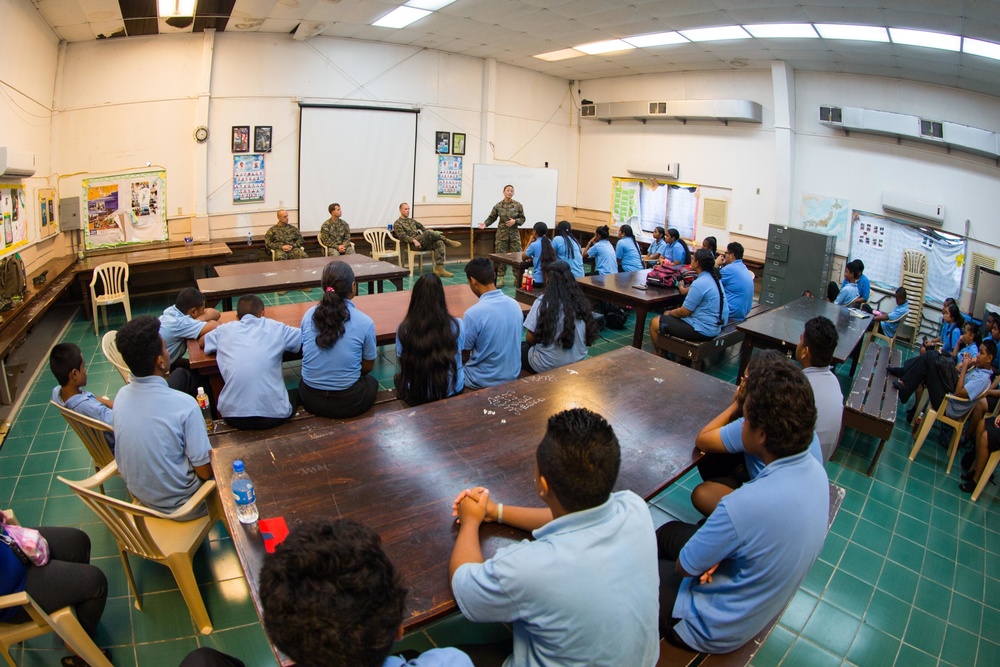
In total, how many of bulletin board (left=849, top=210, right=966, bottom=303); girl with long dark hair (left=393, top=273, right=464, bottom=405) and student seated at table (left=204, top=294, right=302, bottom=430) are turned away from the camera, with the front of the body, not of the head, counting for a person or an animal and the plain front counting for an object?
2

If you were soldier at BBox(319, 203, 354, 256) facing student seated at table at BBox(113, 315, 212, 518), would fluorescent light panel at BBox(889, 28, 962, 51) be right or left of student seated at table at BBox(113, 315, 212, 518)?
left

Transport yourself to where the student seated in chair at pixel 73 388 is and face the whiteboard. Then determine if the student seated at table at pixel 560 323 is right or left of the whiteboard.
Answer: right

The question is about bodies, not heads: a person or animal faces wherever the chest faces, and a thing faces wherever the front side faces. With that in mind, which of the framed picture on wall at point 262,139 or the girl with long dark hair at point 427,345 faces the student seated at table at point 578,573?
the framed picture on wall

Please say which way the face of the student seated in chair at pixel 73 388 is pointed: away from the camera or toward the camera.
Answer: away from the camera

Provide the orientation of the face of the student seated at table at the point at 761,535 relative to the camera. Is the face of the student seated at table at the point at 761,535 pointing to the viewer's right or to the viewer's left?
to the viewer's left

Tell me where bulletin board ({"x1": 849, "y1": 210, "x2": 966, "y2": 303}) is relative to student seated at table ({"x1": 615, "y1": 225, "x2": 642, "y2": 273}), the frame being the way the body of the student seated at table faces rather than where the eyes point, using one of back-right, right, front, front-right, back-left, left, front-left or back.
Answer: back-right

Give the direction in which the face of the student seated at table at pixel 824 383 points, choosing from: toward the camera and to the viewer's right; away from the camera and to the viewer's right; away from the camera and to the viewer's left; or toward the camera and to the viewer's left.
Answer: away from the camera and to the viewer's left
